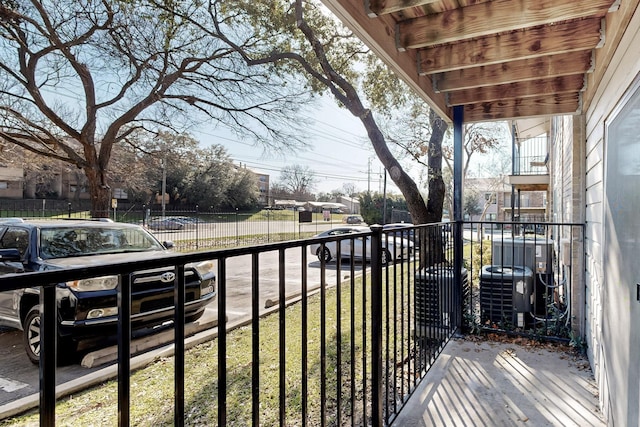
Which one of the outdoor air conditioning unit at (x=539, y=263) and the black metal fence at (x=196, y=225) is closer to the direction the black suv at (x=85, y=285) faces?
the outdoor air conditioning unit

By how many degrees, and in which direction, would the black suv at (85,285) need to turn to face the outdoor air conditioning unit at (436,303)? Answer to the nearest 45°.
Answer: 0° — it already faces it

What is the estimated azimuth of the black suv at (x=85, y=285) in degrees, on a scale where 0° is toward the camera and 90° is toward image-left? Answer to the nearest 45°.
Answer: approximately 315°
